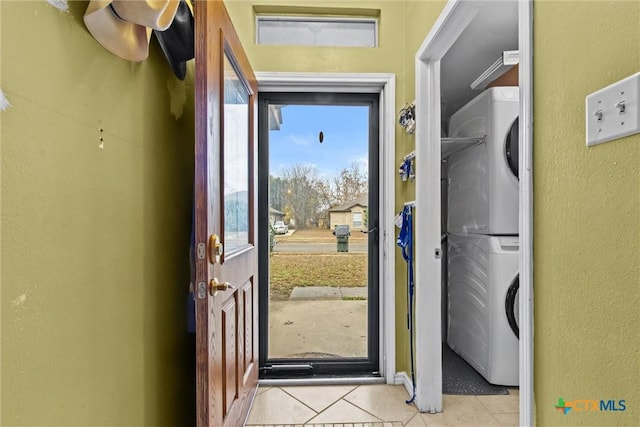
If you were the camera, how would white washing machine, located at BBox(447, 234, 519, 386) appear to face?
facing the viewer and to the right of the viewer

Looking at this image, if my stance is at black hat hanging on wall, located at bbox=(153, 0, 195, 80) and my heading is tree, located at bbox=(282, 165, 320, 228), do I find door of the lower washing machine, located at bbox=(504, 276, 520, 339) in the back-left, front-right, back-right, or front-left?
front-right

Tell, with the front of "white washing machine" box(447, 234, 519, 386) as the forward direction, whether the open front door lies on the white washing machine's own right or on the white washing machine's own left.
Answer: on the white washing machine's own right

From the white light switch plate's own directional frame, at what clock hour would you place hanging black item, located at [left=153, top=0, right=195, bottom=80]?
The hanging black item is roughly at 1 o'clock from the white light switch plate.

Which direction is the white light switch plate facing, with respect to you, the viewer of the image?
facing the viewer and to the left of the viewer

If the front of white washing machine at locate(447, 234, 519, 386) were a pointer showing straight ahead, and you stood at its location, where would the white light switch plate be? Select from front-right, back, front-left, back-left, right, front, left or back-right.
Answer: front-right

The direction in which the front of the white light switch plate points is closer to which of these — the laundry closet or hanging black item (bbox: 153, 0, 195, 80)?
the hanging black item

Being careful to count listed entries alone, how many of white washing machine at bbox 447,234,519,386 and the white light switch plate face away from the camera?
0
